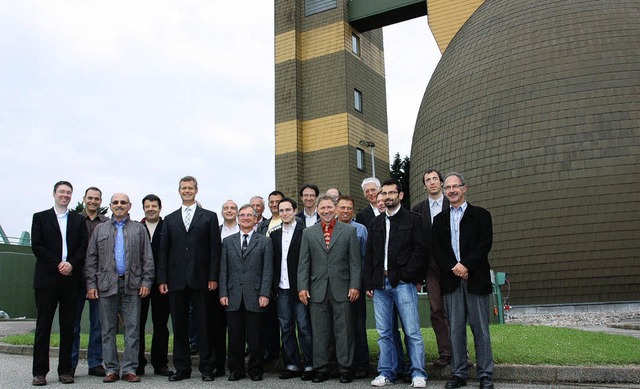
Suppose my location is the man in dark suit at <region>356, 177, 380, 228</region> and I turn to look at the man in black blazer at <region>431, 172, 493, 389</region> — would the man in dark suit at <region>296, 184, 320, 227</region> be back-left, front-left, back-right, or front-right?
back-right

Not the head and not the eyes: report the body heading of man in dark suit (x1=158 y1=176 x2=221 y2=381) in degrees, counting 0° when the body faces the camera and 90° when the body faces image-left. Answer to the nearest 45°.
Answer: approximately 0°

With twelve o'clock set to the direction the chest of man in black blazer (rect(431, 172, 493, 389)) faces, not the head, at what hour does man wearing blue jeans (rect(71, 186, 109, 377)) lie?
The man wearing blue jeans is roughly at 3 o'clock from the man in black blazer.

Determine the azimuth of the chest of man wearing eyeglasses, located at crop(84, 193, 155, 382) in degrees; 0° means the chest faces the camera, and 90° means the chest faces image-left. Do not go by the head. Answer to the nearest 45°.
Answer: approximately 0°

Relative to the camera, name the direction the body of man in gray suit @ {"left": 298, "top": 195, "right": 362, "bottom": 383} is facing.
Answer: toward the camera

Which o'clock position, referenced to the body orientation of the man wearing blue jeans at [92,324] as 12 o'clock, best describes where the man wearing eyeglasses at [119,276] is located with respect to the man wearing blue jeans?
The man wearing eyeglasses is roughly at 11 o'clock from the man wearing blue jeans.

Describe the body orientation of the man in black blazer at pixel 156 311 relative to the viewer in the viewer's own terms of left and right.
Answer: facing the viewer

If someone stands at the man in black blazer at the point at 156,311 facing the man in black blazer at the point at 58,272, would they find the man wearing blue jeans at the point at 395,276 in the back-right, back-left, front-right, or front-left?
back-left

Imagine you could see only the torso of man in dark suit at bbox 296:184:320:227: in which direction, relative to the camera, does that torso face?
toward the camera

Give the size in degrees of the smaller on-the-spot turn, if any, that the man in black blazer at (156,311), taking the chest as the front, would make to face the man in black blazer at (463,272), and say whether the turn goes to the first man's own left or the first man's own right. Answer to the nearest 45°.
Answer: approximately 45° to the first man's own left
